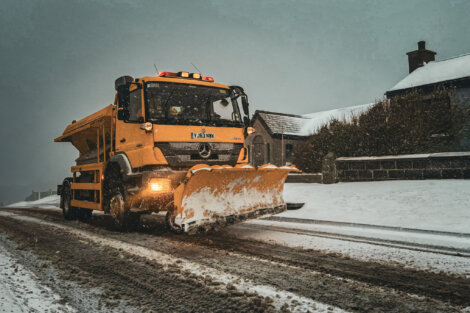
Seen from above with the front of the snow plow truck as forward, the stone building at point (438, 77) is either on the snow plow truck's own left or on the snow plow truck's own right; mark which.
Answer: on the snow plow truck's own left

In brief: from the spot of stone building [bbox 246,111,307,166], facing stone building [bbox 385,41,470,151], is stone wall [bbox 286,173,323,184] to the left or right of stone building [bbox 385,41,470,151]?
right

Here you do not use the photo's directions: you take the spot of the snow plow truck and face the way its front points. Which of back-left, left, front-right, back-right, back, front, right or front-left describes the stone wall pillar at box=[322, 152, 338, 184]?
left

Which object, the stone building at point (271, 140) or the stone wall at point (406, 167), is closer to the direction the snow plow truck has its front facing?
the stone wall

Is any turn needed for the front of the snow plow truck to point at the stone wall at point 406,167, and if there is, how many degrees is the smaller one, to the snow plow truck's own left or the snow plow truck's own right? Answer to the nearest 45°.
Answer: approximately 90° to the snow plow truck's own left

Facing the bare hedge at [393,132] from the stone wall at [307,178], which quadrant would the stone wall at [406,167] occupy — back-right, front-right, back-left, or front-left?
front-right

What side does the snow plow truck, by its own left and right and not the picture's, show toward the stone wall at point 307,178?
left

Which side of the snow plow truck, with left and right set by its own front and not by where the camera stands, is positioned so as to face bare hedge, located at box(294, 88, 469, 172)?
left

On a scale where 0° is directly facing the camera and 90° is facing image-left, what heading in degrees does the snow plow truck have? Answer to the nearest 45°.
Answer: approximately 315°
